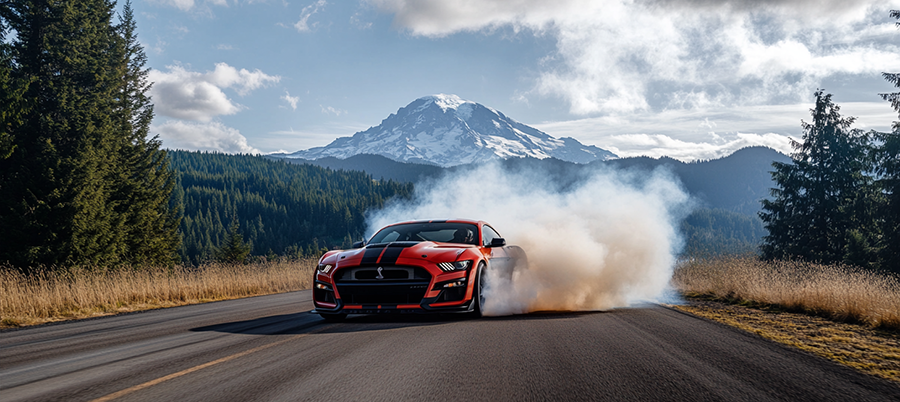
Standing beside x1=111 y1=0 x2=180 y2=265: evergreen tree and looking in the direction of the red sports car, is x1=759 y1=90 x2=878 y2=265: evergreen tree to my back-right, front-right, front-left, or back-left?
front-left

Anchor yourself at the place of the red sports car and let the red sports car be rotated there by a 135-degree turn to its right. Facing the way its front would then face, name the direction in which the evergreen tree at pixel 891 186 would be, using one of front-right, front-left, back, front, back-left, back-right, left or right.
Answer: front-right

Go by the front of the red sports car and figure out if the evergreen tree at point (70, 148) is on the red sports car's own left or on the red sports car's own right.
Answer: on the red sports car's own right

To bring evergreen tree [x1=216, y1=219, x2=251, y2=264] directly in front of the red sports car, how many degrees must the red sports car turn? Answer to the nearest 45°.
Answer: approximately 135° to its right

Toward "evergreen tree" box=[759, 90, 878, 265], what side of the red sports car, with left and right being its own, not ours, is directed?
back

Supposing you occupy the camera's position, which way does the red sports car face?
facing the viewer and to the left of the viewer

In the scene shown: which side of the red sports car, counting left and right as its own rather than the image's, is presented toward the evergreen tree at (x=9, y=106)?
right
